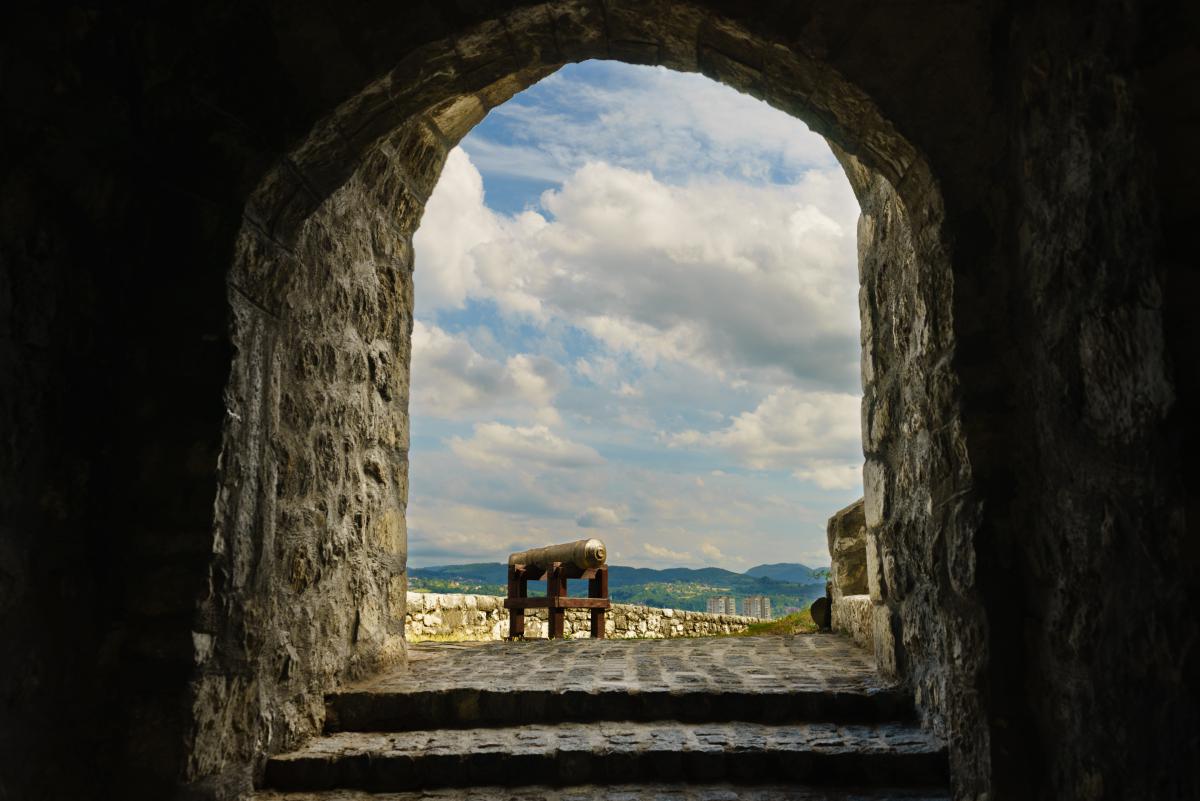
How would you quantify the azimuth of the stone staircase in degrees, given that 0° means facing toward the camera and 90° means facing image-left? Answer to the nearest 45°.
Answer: approximately 0°

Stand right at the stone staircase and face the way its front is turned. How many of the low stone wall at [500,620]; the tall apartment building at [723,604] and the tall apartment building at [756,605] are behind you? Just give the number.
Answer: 3

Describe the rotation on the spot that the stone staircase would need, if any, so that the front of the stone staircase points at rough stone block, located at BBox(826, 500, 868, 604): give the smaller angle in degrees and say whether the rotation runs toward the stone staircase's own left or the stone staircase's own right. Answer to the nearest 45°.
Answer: approximately 135° to the stone staircase's own left

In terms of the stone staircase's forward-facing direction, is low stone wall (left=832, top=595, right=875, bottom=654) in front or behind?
behind

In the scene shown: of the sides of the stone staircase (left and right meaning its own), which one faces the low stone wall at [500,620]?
back

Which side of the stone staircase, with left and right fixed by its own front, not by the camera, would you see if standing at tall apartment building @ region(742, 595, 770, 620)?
back

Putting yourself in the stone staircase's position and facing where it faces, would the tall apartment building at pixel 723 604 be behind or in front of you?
behind
